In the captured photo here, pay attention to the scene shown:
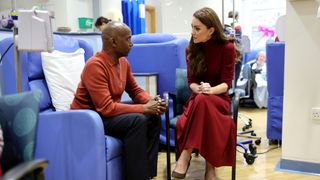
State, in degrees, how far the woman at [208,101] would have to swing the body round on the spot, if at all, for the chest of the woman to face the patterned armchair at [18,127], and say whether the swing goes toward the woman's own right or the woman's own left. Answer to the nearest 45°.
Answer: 0° — they already face it

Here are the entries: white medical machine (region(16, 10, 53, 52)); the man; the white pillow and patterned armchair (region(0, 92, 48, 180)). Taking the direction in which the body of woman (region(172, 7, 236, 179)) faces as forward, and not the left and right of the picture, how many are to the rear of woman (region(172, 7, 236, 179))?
0

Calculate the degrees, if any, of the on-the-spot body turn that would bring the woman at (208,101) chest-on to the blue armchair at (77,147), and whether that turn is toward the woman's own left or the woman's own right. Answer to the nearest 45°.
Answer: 0° — they already face it

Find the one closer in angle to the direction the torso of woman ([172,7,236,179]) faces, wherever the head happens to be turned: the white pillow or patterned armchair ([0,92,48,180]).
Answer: the patterned armchair

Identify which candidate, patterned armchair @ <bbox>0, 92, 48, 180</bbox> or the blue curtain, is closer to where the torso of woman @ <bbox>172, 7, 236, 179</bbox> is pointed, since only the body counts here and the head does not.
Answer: the patterned armchair

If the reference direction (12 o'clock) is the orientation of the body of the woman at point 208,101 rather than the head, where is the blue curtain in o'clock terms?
The blue curtain is roughly at 4 o'clock from the woman.

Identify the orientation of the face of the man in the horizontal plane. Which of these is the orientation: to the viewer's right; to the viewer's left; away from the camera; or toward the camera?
to the viewer's right

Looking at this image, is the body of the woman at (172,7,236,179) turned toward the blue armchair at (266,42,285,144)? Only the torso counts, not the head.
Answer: no

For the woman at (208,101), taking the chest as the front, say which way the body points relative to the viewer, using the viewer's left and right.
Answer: facing the viewer and to the left of the viewer

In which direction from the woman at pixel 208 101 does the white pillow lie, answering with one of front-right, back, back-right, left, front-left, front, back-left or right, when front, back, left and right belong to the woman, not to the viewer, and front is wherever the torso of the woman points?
front-right
